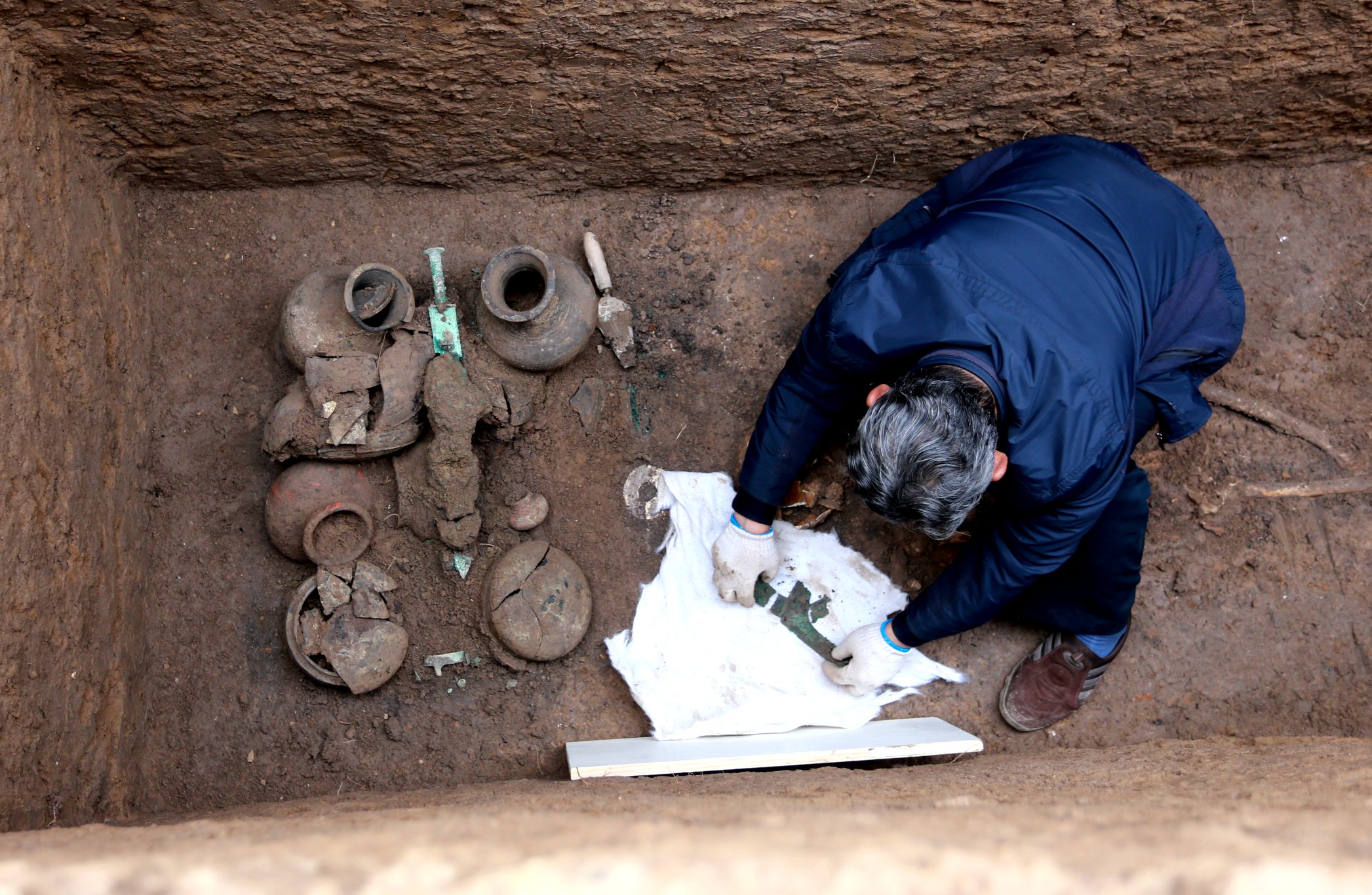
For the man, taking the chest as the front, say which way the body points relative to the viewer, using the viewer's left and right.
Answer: facing the viewer and to the left of the viewer

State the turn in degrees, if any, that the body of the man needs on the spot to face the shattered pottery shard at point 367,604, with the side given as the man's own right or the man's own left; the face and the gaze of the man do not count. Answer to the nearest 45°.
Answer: approximately 45° to the man's own right

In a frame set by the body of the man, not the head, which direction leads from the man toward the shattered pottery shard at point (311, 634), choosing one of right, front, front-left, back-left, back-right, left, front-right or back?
front-right

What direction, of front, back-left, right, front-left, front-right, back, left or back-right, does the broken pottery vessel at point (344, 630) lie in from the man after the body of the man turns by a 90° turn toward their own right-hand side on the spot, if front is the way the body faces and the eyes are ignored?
front-left

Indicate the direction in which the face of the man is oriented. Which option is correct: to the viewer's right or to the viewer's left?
to the viewer's left

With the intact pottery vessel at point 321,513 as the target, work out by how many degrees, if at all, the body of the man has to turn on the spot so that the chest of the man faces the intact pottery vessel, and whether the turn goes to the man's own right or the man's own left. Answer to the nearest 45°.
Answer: approximately 45° to the man's own right
